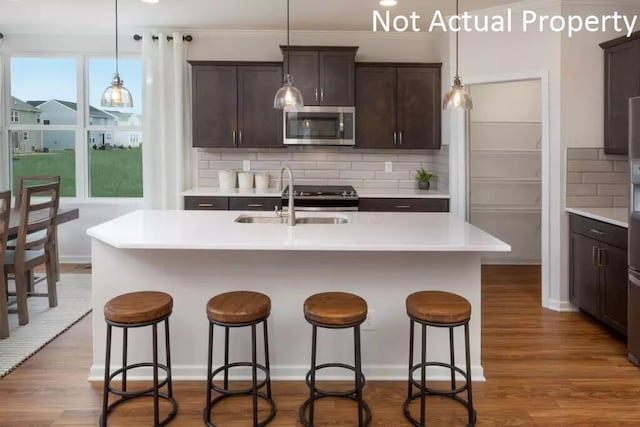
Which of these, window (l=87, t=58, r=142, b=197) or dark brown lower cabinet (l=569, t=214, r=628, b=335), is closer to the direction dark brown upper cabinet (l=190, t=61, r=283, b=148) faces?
the dark brown lower cabinet

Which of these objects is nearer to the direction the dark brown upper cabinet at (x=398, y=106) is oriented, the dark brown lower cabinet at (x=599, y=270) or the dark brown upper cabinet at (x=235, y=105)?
the dark brown lower cabinet

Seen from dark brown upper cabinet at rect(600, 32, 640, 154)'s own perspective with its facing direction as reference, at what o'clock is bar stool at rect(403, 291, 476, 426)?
The bar stool is roughly at 11 o'clock from the dark brown upper cabinet.

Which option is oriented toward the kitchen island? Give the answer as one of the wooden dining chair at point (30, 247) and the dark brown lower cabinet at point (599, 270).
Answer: the dark brown lower cabinet

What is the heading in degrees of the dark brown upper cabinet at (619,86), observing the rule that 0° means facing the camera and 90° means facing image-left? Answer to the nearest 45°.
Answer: approximately 45°

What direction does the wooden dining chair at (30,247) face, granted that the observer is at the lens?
facing away from the viewer and to the left of the viewer

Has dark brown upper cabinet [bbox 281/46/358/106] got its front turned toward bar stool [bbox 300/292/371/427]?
yes
